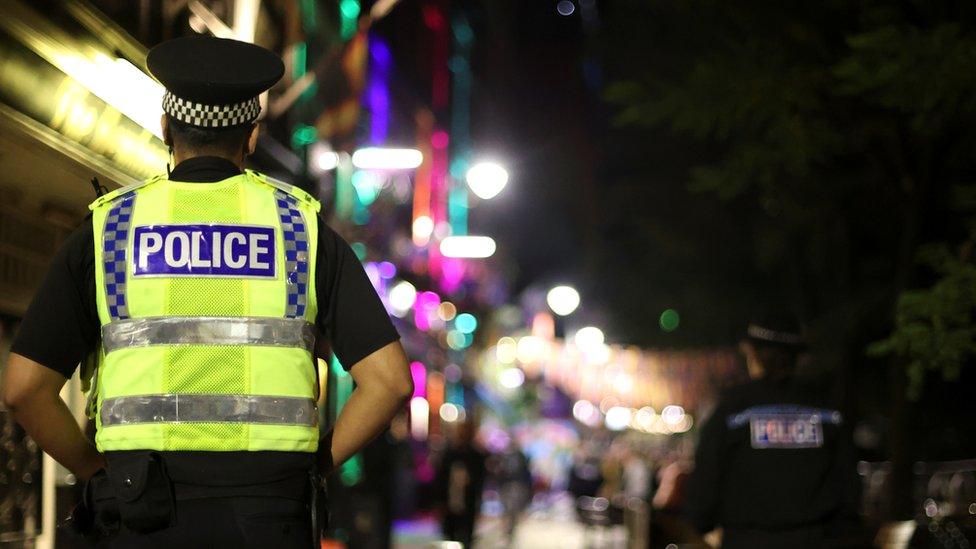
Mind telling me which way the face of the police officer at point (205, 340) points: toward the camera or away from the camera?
away from the camera

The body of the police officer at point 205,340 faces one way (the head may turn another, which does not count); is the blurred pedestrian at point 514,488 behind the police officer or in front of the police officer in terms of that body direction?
in front

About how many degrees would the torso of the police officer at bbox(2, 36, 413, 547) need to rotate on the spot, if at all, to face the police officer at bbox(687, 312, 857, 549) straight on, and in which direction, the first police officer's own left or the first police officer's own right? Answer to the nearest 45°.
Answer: approximately 45° to the first police officer's own right

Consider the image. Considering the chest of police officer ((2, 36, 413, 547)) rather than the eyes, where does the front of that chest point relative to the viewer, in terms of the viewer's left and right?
facing away from the viewer

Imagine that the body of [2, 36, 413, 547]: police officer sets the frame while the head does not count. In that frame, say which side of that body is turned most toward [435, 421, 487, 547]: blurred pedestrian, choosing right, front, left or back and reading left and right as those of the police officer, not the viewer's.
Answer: front
